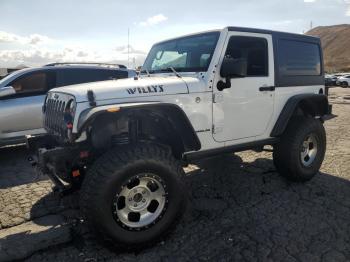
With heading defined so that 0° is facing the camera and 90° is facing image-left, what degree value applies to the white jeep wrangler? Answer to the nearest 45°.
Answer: approximately 45°

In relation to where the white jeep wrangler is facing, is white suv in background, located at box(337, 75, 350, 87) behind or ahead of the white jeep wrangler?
behind

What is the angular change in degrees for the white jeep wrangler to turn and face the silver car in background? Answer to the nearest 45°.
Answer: approximately 90° to its right
